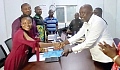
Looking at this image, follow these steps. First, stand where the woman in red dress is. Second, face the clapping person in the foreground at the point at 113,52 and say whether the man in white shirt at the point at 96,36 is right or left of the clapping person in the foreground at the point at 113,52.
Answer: left

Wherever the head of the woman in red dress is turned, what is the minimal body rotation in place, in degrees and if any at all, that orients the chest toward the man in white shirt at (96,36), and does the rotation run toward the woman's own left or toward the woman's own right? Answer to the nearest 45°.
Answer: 0° — they already face them

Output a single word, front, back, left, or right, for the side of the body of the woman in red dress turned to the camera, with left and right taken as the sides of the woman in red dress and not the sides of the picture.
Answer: right
